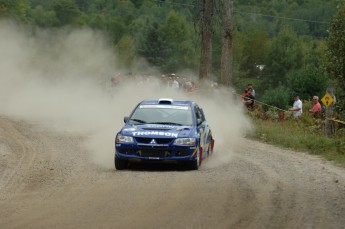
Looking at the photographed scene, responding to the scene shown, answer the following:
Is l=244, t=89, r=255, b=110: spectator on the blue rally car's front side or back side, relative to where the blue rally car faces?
on the back side

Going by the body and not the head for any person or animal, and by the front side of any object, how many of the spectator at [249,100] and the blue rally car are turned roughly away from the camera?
0

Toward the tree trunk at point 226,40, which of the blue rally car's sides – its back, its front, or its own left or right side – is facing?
back

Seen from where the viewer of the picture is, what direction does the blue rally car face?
facing the viewer

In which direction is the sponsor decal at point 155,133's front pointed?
toward the camera

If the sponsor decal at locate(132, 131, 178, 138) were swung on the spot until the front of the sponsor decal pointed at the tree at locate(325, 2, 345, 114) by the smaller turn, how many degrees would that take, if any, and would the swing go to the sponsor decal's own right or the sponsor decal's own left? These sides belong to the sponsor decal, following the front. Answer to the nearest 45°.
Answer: approximately 135° to the sponsor decal's own left

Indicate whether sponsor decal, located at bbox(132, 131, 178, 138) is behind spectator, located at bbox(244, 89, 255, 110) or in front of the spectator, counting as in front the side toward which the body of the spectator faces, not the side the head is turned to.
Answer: in front

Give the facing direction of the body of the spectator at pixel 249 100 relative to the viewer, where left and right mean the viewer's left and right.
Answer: facing the viewer and to the left of the viewer

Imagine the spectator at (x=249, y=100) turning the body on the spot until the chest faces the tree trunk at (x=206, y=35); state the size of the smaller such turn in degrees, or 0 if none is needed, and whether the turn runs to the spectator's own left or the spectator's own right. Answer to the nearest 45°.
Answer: approximately 90° to the spectator's own right

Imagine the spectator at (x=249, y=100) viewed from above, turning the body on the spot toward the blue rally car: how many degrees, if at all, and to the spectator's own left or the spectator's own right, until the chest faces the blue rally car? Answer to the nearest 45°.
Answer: approximately 45° to the spectator's own left

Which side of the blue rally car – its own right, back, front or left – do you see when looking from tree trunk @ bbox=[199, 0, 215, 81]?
back
